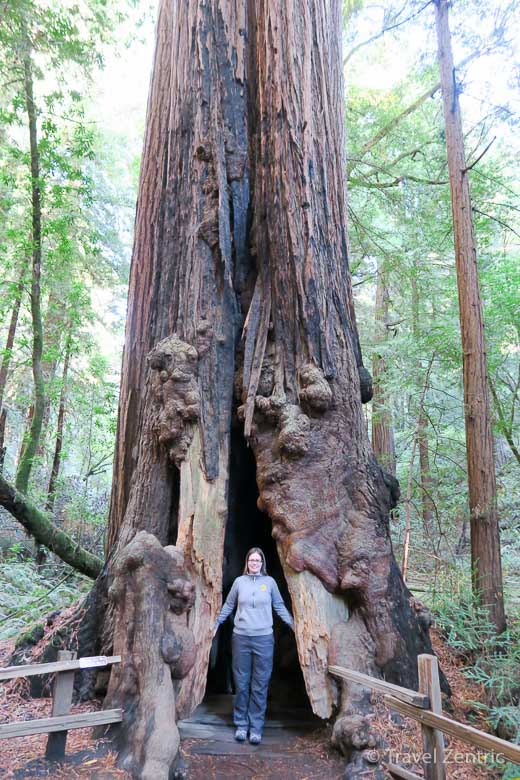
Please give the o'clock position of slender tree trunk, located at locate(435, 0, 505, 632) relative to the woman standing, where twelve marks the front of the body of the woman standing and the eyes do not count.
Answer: The slender tree trunk is roughly at 8 o'clock from the woman standing.

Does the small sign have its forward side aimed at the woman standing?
no

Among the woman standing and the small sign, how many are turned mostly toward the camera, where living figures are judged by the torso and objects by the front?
2

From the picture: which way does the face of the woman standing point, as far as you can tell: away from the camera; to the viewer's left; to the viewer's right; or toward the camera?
toward the camera

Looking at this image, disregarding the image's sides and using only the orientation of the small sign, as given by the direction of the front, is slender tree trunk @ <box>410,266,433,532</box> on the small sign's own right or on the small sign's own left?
on the small sign's own left

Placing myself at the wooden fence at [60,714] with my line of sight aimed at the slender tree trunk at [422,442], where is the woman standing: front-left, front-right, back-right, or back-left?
front-right

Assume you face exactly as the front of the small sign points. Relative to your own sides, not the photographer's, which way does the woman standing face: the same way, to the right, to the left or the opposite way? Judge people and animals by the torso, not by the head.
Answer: the same way

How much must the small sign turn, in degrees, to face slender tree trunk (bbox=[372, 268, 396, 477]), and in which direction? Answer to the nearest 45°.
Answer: approximately 135° to its left

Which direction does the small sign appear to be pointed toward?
toward the camera

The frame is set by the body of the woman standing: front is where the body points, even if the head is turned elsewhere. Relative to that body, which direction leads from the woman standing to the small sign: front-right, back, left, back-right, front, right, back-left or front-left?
front-right

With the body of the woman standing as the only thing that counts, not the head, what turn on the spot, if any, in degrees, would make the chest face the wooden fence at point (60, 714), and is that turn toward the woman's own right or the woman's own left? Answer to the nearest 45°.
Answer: approximately 45° to the woman's own right

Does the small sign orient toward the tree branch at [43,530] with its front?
no

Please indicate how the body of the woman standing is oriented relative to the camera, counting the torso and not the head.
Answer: toward the camera

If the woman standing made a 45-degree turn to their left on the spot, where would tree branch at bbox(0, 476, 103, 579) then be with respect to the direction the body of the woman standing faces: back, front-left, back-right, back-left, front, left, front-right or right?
back
